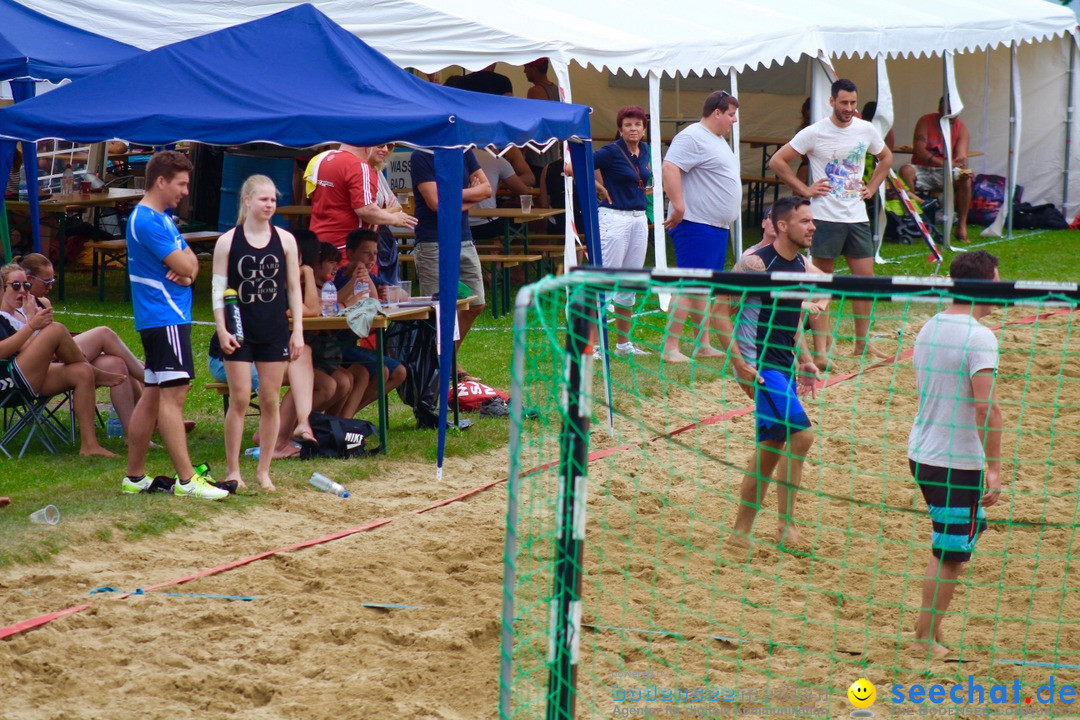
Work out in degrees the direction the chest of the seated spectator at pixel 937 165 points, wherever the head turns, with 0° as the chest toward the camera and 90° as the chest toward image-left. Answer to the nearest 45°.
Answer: approximately 0°

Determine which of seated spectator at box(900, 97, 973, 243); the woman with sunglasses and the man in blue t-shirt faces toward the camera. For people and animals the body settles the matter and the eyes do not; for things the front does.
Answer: the seated spectator

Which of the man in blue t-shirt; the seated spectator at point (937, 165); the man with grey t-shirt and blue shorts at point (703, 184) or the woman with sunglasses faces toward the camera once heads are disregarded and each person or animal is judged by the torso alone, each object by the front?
the seated spectator

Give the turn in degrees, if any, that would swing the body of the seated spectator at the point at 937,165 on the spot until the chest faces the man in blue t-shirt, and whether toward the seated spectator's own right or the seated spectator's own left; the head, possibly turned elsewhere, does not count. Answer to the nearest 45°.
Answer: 0° — they already face them

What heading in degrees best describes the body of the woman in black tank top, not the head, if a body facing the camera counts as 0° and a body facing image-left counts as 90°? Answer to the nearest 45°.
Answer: approximately 0°

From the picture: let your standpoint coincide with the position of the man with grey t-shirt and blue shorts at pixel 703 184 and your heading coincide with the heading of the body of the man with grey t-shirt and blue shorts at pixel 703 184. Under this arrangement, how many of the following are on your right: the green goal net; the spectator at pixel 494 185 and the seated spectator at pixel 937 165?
1

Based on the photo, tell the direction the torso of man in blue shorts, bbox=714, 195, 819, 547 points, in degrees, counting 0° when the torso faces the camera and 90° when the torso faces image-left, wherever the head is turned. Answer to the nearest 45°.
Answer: approximately 315°

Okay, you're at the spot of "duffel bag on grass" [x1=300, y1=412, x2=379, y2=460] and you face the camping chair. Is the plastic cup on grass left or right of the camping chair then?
left

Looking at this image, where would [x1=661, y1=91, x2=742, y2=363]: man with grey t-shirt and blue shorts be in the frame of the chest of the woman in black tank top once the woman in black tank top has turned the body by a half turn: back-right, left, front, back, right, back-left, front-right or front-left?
front-right

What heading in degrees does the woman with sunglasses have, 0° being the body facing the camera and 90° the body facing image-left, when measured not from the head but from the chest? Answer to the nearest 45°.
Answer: approximately 270°
